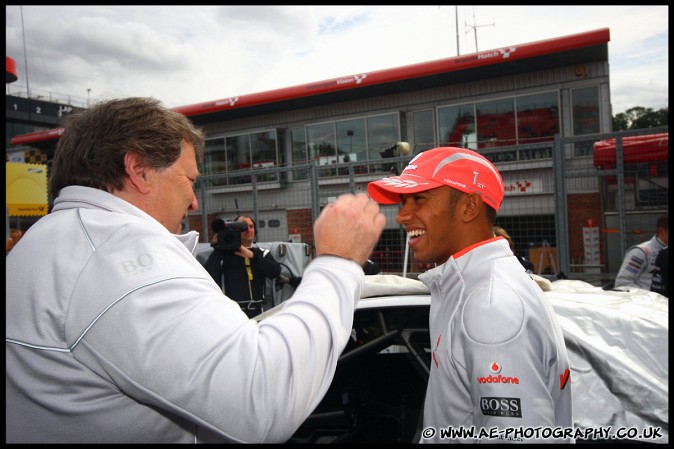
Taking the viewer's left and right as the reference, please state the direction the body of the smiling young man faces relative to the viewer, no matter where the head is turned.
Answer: facing to the left of the viewer

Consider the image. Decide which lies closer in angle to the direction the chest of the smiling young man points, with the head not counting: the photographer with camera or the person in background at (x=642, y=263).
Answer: the photographer with camera

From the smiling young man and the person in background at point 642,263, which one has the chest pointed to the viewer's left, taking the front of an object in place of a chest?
the smiling young man

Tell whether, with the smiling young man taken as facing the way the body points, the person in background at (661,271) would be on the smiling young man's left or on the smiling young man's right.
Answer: on the smiling young man's right

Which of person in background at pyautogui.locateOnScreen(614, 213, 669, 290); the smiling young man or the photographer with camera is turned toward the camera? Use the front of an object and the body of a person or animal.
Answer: the photographer with camera

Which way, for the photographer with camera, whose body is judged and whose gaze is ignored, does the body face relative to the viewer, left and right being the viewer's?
facing the viewer

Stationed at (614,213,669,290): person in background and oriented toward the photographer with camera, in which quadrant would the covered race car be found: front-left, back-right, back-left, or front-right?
front-left

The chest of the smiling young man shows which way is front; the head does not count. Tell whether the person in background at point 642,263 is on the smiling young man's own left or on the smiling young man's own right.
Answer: on the smiling young man's own right

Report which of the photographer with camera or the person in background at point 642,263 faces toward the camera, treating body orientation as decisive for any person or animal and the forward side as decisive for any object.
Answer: the photographer with camera

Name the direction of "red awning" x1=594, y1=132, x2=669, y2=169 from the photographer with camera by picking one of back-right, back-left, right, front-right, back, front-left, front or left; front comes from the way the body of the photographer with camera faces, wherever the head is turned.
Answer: left

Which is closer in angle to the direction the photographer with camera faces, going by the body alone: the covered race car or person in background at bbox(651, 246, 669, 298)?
the covered race car

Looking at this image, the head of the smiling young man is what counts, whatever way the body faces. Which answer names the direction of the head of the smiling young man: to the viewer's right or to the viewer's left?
to the viewer's left

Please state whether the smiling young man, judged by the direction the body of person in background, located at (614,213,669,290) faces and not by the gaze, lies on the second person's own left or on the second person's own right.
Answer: on the second person's own right

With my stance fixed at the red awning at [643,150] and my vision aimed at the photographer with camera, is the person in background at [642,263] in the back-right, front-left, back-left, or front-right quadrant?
front-left

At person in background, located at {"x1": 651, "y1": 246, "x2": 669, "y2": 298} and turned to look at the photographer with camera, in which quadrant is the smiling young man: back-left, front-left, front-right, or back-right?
front-left

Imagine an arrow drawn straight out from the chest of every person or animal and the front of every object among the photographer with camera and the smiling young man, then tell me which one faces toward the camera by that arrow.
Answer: the photographer with camera
